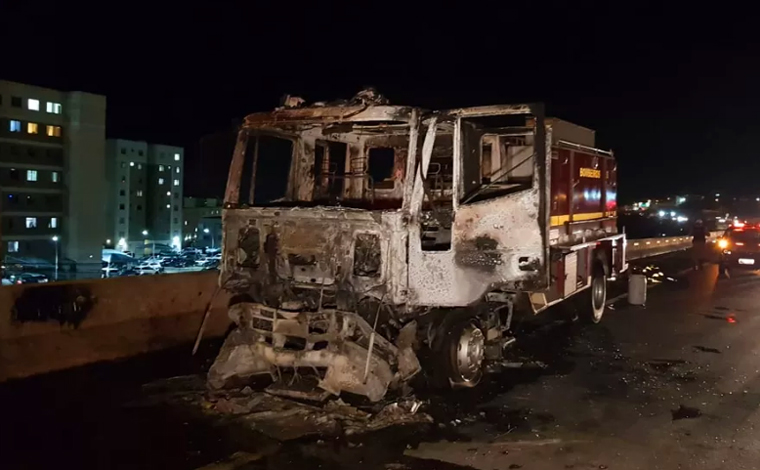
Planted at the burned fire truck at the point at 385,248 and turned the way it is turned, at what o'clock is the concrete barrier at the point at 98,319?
The concrete barrier is roughly at 2 o'clock from the burned fire truck.

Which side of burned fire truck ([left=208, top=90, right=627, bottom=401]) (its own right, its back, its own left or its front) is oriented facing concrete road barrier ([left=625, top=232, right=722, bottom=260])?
back

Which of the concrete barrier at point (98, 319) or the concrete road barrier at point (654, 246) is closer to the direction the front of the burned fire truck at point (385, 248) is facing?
the concrete barrier at point (98, 319)

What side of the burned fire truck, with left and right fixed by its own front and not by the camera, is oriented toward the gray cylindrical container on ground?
back

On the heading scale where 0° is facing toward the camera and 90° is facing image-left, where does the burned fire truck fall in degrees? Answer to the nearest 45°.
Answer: approximately 45°
